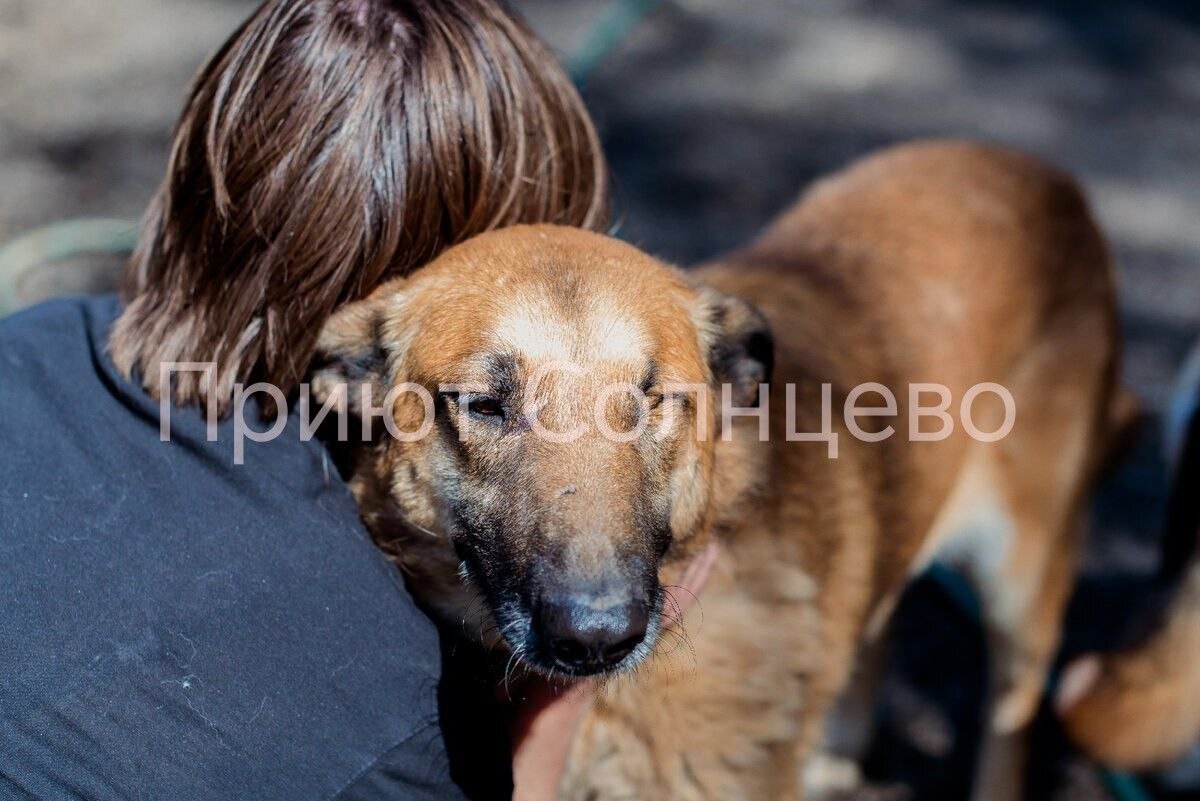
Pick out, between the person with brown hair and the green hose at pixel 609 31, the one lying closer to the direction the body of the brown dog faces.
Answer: the person with brown hair

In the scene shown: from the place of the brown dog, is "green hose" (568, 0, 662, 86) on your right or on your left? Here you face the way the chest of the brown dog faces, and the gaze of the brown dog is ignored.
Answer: on your right

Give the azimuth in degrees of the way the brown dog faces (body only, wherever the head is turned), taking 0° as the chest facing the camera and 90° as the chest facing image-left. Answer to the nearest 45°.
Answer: approximately 45°

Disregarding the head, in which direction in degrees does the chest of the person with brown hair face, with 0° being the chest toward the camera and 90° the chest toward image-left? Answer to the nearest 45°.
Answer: approximately 225°

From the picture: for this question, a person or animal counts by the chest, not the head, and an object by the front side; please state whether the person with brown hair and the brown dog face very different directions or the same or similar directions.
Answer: very different directions

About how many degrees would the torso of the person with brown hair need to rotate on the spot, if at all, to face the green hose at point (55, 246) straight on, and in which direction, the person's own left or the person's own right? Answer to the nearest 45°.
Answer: approximately 45° to the person's own left

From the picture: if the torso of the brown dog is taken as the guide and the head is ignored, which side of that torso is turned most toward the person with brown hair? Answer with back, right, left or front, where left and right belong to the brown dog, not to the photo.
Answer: front
